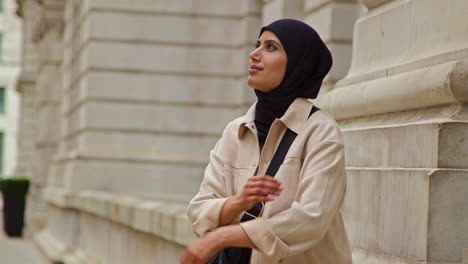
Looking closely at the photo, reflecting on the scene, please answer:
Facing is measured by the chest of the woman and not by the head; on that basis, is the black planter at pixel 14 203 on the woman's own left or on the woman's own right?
on the woman's own right

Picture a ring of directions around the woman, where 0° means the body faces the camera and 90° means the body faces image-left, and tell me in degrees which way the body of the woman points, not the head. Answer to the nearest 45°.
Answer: approximately 45°

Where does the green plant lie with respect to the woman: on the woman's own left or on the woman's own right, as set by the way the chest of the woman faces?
on the woman's own right
